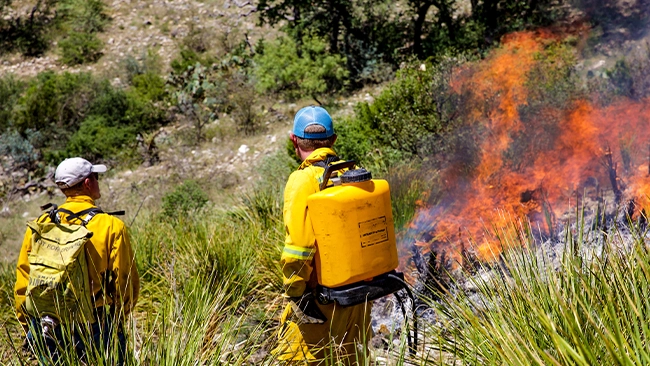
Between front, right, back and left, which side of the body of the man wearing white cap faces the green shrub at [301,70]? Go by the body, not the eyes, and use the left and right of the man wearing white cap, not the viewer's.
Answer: front

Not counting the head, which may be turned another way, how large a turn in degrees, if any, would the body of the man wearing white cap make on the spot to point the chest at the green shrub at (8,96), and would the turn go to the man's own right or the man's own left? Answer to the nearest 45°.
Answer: approximately 45° to the man's own left

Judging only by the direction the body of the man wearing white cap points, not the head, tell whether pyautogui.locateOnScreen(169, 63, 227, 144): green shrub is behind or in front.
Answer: in front

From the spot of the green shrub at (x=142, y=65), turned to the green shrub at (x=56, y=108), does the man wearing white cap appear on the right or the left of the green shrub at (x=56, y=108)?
left

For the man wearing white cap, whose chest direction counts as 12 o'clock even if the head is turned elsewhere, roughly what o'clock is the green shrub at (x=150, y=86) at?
The green shrub is roughly at 11 o'clock from the man wearing white cap.

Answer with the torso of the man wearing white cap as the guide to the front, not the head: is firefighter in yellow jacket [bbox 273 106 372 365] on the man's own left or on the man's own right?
on the man's own right

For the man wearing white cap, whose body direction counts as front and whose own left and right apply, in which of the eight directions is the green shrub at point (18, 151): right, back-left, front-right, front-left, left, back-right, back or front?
front-left

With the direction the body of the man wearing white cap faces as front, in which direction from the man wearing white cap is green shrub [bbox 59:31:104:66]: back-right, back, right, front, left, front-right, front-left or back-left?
front-left

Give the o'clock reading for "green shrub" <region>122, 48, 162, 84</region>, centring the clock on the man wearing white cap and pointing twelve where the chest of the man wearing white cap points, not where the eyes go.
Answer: The green shrub is roughly at 11 o'clock from the man wearing white cap.

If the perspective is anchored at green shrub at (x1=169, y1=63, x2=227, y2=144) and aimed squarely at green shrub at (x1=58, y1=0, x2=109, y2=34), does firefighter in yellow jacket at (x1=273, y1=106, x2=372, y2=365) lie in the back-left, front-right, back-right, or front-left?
back-left

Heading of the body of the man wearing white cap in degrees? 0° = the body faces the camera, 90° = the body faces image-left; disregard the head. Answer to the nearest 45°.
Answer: approximately 225°

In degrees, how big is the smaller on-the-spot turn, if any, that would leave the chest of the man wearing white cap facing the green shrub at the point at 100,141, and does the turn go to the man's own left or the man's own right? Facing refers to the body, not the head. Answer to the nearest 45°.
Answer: approximately 45° to the man's own left

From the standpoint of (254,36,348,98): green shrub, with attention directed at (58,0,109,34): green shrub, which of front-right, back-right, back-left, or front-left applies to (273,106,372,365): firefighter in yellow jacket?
back-left

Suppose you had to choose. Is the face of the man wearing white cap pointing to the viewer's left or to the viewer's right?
to the viewer's right
